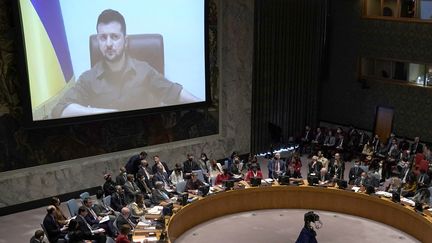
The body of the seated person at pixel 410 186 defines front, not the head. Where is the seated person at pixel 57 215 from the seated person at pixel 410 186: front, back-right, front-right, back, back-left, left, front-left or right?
front

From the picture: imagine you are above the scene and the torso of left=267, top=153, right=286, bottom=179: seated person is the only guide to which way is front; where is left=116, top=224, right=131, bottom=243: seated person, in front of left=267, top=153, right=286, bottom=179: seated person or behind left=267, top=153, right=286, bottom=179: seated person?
in front

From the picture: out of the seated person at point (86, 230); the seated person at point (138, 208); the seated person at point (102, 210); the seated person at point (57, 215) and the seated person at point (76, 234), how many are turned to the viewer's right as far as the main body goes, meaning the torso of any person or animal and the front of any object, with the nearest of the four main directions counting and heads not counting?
5

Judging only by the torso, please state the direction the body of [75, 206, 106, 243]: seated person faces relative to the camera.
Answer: to the viewer's right

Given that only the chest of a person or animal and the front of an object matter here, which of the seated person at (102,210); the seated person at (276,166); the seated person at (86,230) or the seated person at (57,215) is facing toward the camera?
the seated person at (276,166)

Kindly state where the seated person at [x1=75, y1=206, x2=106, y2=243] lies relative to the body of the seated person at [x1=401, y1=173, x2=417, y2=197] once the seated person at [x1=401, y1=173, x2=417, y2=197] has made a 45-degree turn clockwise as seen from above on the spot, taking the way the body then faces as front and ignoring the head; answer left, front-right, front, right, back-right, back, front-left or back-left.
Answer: front-left

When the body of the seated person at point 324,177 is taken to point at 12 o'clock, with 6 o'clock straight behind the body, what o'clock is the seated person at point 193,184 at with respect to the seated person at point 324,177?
the seated person at point 193,184 is roughly at 2 o'clock from the seated person at point 324,177.

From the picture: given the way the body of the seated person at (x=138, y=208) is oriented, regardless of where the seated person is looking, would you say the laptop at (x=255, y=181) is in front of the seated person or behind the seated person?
in front

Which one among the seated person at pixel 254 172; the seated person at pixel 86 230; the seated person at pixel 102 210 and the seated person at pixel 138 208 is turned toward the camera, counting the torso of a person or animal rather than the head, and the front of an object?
the seated person at pixel 254 172

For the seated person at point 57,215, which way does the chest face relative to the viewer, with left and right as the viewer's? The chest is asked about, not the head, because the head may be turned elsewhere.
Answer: facing to the right of the viewer

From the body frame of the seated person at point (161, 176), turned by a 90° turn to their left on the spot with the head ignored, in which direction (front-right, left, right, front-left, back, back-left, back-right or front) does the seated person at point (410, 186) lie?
front-right

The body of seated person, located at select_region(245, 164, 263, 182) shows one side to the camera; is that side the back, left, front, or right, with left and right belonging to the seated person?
front

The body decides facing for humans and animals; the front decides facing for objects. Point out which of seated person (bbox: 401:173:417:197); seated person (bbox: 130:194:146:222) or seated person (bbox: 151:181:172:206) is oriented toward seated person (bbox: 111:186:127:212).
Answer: seated person (bbox: 401:173:417:197)

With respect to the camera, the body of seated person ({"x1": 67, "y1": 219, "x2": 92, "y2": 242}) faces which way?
to the viewer's right

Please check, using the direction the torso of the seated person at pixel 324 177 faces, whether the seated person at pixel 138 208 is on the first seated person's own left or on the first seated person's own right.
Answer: on the first seated person's own right

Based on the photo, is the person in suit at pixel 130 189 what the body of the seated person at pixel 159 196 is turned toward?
no

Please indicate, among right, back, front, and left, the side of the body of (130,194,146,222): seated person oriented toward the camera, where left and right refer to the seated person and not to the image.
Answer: right

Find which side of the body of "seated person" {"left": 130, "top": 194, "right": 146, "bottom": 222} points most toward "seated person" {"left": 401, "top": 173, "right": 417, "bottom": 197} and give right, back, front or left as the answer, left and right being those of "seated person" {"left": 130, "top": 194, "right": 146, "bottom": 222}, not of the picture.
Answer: front
